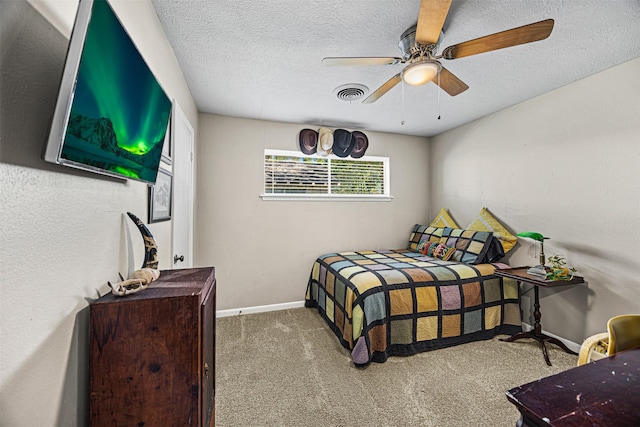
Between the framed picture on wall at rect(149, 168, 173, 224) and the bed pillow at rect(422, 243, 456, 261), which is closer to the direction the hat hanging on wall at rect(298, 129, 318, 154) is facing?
the framed picture on wall

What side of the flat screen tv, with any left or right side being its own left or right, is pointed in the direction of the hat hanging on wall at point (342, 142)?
left

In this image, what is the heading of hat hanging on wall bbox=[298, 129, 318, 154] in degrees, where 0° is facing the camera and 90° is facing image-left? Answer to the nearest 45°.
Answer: approximately 0°

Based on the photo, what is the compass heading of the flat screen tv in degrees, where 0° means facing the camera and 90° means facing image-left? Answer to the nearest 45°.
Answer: approximately 315°

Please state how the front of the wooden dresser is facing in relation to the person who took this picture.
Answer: facing to the right of the viewer

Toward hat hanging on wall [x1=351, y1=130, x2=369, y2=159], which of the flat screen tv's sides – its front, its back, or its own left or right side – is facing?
left

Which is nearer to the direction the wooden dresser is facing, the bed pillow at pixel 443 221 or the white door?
the bed pillow

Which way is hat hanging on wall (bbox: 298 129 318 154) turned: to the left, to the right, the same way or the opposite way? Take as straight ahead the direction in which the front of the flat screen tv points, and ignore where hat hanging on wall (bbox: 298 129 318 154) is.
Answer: to the right

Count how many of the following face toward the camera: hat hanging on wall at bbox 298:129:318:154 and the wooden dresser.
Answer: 1

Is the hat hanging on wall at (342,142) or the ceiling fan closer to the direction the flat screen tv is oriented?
the ceiling fan

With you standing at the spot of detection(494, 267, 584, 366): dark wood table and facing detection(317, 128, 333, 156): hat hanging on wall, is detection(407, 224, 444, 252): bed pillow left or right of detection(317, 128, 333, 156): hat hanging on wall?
right
